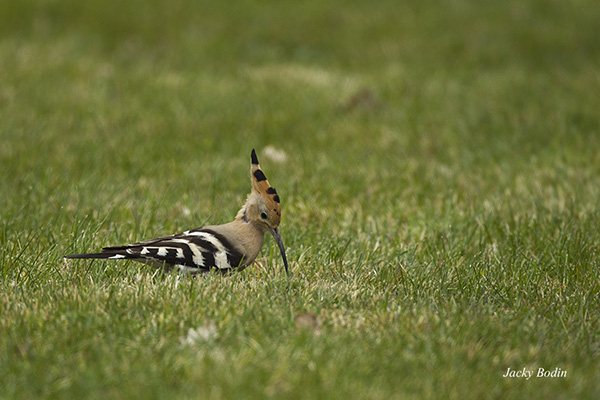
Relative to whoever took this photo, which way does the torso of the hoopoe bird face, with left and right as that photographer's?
facing to the right of the viewer
